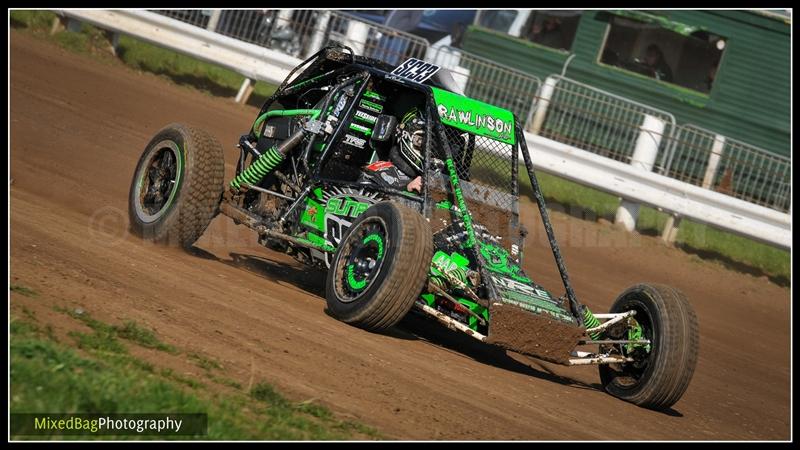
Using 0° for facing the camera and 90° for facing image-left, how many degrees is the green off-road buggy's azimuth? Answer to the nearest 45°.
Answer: approximately 315°

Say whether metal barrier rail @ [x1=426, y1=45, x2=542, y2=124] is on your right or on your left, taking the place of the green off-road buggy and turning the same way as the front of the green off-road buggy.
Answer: on your left

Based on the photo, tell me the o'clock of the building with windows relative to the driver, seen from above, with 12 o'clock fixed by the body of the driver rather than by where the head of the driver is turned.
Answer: The building with windows is roughly at 8 o'clock from the driver.

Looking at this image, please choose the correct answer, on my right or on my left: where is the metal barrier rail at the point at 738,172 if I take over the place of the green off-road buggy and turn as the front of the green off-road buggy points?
on my left

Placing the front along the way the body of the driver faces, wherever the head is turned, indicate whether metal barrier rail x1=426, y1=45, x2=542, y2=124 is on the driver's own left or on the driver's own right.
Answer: on the driver's own left

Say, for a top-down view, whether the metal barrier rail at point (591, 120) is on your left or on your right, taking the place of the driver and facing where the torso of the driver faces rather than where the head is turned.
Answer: on your left

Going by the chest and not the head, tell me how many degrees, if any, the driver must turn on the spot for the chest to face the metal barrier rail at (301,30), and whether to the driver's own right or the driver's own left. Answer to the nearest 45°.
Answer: approximately 135° to the driver's own left

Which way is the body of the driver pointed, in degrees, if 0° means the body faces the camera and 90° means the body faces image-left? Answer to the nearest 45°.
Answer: approximately 315°
